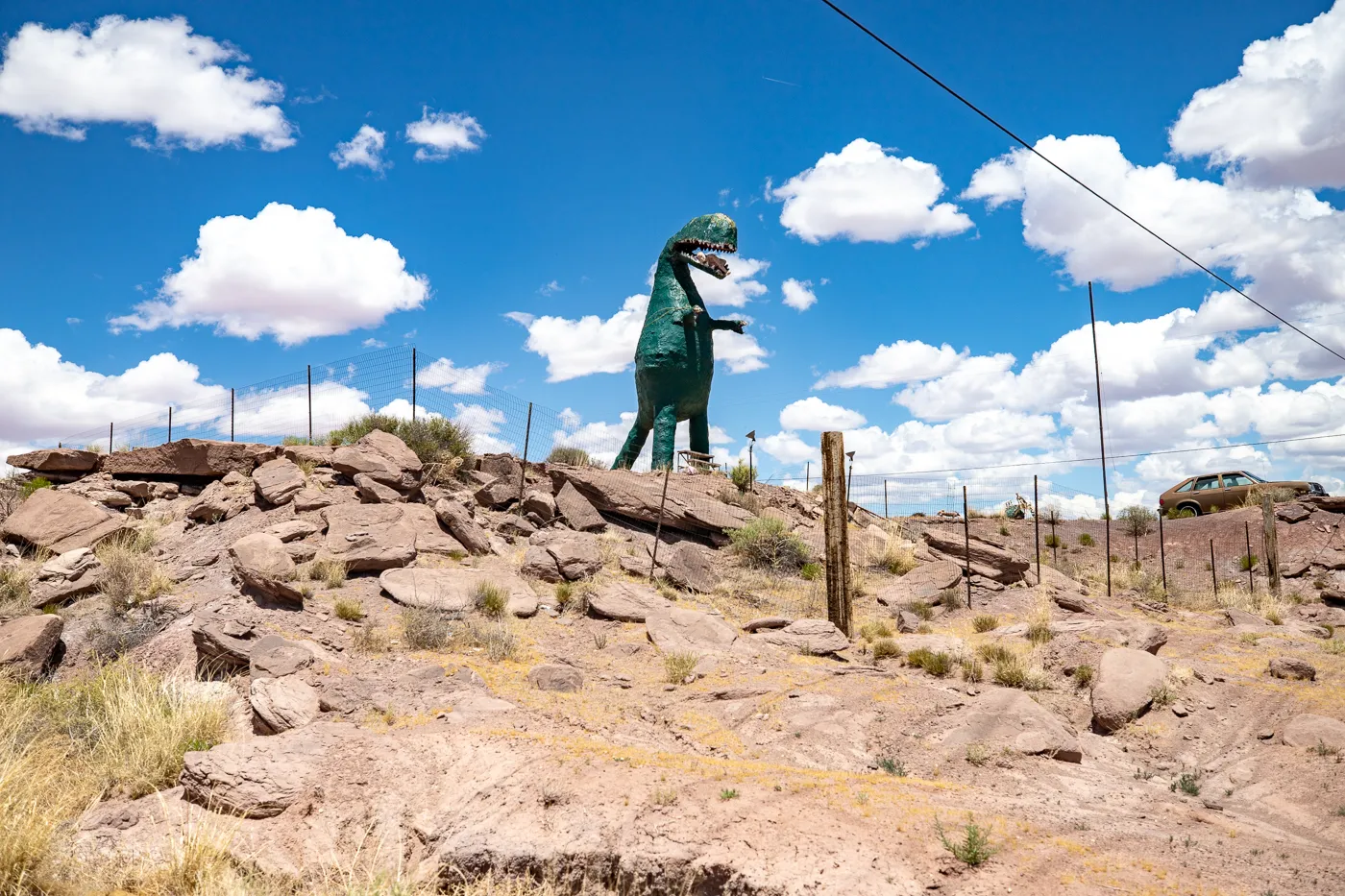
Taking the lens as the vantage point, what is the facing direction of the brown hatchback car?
facing to the right of the viewer

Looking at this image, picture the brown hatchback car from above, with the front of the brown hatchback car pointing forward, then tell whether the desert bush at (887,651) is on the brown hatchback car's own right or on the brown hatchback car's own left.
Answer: on the brown hatchback car's own right

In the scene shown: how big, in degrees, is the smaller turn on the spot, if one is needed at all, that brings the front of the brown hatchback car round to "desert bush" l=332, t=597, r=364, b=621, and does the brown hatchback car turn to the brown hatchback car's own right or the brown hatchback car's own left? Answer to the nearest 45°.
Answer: approximately 90° to the brown hatchback car's own right

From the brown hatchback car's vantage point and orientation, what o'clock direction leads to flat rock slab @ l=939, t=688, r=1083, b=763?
The flat rock slab is roughly at 3 o'clock from the brown hatchback car.

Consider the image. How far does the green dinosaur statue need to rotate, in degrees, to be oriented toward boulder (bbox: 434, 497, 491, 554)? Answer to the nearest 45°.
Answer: approximately 90° to its right

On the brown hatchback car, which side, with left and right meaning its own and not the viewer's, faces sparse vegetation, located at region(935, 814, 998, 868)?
right

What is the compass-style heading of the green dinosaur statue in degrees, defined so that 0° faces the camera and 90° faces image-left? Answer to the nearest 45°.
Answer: approximately 315°
